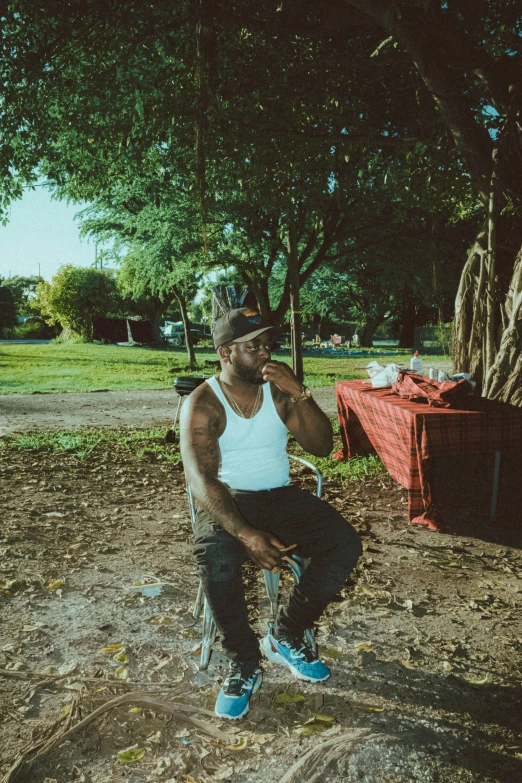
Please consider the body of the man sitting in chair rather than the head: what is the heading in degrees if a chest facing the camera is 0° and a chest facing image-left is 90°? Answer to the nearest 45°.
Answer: approximately 315°

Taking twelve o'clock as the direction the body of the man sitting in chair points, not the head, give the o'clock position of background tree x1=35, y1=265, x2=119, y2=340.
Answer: The background tree is roughly at 7 o'clock from the man sitting in chair.

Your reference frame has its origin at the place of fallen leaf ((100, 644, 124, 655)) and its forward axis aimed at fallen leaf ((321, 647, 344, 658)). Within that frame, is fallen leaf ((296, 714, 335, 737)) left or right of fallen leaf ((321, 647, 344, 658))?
right

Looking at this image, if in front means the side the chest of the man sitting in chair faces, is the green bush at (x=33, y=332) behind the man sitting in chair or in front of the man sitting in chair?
behind

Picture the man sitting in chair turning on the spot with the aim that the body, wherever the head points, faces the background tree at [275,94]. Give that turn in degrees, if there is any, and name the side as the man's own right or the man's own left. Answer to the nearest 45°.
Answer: approximately 135° to the man's own left

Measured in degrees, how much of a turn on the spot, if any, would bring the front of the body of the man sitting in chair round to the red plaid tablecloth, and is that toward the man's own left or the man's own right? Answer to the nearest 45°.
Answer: approximately 90° to the man's own left

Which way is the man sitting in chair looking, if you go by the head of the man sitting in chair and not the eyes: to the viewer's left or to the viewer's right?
to the viewer's right
